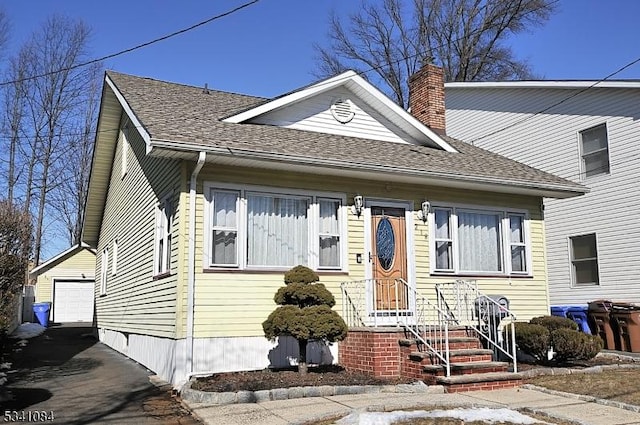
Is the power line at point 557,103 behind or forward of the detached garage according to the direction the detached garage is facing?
forward

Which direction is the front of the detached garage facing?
toward the camera

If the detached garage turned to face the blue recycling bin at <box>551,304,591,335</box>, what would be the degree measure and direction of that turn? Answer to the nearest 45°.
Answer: approximately 45° to its left

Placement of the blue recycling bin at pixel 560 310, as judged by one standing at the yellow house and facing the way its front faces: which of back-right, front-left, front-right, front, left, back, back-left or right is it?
left

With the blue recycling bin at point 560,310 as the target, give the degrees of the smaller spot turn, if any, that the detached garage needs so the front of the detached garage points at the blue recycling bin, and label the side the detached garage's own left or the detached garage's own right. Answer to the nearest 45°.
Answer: approximately 45° to the detached garage's own left

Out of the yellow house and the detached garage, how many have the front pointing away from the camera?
0

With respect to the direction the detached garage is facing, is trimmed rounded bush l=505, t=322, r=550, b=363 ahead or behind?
ahead

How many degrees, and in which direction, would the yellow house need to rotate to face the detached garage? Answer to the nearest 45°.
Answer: approximately 180°

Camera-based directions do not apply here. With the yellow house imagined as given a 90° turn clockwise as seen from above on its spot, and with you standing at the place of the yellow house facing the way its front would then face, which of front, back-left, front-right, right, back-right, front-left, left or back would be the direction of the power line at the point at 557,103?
back

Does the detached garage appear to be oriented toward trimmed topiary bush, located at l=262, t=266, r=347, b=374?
yes

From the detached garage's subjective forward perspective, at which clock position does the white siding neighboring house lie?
The white siding neighboring house is roughly at 11 o'clock from the detached garage.

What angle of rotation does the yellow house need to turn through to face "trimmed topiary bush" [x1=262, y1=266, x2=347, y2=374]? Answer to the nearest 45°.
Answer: approximately 45° to its right

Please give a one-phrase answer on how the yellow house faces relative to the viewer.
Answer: facing the viewer and to the right of the viewer

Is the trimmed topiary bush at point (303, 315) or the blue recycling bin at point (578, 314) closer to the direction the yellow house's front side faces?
the trimmed topiary bush
